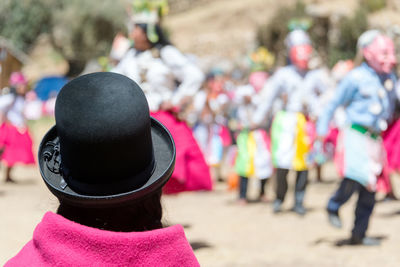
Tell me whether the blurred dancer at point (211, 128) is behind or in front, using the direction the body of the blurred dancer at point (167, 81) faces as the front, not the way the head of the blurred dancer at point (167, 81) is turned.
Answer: behind

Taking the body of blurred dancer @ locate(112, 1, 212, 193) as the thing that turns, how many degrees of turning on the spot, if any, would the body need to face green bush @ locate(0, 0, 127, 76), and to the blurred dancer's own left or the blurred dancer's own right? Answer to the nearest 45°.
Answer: approximately 135° to the blurred dancer's own right

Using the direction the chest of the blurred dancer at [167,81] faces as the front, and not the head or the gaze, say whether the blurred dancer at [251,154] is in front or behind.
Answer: behind

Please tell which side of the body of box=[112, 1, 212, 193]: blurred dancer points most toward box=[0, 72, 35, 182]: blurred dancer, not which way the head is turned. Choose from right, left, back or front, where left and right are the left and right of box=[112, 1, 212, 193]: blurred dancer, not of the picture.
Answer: right

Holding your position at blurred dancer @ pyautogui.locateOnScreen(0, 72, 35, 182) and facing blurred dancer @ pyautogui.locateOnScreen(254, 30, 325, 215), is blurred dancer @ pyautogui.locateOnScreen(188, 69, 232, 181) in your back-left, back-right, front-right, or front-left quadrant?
front-left

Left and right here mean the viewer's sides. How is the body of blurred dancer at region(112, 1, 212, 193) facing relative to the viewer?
facing the viewer and to the left of the viewer

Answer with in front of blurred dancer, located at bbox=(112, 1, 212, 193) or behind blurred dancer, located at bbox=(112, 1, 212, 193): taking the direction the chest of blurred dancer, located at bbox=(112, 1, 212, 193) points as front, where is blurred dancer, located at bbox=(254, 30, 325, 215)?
behind

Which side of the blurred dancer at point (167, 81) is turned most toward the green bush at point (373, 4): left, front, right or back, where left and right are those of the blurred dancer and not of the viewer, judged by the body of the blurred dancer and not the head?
back
